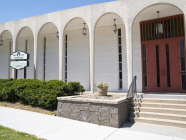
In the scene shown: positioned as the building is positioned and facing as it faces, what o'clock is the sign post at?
The sign post is roughly at 2 o'clock from the building.

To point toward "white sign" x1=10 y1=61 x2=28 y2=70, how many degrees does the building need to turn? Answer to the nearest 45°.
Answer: approximately 45° to its right

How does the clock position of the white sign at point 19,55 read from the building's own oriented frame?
The white sign is roughly at 2 o'clock from the building.

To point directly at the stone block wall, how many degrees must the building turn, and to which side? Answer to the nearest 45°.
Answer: approximately 45° to its left

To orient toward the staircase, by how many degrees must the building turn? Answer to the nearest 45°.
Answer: approximately 45° to its left

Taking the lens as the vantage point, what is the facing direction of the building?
facing the viewer and to the left of the viewer

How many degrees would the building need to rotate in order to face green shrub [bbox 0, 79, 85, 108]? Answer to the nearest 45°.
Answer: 0° — it already faces it

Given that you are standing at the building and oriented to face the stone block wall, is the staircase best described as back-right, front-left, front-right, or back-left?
front-left
